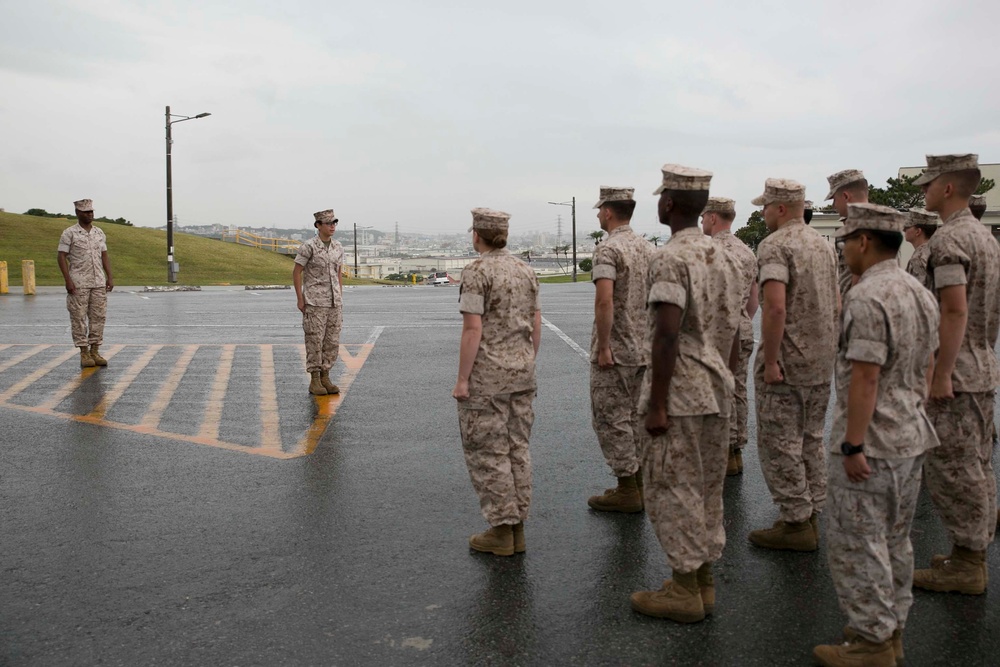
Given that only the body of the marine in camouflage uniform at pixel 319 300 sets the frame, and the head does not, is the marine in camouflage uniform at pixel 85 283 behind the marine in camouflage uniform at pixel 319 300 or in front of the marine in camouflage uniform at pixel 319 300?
behind

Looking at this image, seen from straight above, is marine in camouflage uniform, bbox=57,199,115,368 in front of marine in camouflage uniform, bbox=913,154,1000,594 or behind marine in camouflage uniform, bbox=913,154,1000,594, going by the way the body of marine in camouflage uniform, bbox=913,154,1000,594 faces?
in front

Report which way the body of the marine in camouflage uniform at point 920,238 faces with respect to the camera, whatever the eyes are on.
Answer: to the viewer's left

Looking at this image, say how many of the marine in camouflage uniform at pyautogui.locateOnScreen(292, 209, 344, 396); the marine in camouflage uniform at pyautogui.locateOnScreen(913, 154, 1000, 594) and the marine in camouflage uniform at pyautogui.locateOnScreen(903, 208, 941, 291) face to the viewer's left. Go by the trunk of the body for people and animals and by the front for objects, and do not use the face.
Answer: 2

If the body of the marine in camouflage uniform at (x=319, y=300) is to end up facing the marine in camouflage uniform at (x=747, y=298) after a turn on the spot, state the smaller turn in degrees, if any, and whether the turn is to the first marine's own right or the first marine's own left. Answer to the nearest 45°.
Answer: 0° — they already face them

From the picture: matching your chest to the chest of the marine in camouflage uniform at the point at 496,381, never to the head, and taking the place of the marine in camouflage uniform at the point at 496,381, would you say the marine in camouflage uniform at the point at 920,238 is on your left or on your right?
on your right

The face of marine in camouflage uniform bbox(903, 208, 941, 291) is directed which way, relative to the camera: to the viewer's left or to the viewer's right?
to the viewer's left

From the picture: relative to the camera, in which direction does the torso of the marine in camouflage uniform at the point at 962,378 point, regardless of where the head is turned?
to the viewer's left

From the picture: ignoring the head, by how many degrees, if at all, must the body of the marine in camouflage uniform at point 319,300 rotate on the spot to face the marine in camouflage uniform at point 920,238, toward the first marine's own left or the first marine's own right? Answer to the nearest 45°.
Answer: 0° — they already face them

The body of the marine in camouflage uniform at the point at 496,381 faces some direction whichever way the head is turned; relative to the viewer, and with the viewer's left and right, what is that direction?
facing away from the viewer and to the left of the viewer

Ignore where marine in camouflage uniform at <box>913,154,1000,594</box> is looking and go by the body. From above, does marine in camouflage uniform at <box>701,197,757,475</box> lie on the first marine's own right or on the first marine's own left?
on the first marine's own right

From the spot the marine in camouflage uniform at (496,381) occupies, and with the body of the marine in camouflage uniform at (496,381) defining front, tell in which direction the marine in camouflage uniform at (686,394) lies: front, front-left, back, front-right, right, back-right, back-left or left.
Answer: back

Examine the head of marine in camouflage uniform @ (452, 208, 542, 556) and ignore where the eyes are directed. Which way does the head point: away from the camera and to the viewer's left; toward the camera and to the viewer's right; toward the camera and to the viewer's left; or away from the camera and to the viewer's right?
away from the camera and to the viewer's left
